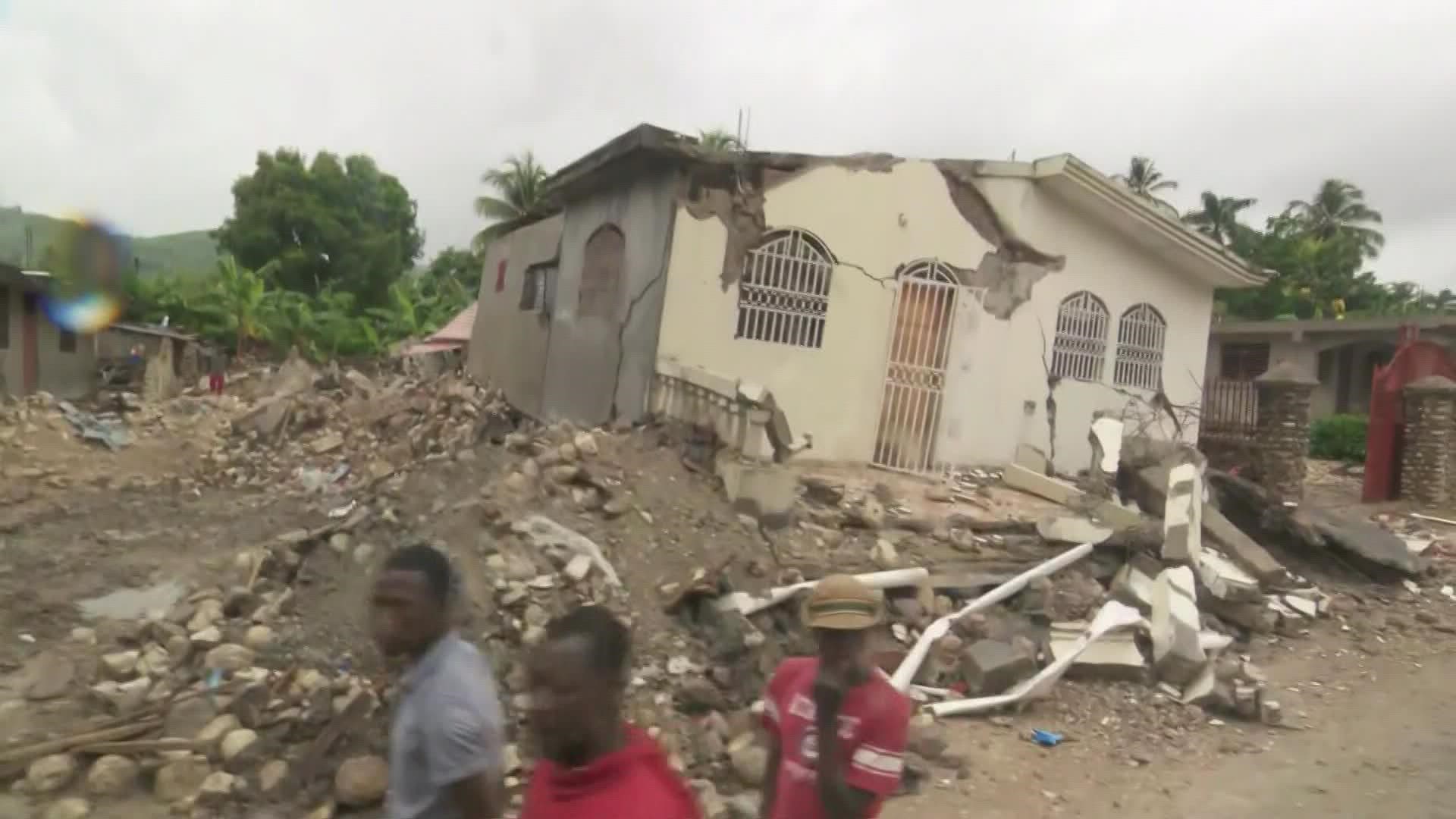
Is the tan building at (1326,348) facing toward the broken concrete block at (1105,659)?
yes

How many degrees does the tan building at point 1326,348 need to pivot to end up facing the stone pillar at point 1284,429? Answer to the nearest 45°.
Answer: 0° — it already faces it

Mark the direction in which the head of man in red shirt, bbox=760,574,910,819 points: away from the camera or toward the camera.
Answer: toward the camera

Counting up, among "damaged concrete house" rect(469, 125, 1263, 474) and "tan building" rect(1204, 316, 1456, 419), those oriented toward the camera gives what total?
2

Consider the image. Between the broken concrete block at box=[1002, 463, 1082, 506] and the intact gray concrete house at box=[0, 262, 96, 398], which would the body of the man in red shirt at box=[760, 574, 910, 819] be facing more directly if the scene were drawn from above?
the intact gray concrete house

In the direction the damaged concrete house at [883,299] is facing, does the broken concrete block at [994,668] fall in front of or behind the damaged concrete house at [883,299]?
in front

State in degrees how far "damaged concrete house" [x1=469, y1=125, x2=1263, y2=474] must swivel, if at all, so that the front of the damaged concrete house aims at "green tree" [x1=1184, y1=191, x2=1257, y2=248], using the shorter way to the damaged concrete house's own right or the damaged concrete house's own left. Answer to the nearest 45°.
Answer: approximately 135° to the damaged concrete house's own left

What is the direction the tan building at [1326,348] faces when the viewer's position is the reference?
facing the viewer

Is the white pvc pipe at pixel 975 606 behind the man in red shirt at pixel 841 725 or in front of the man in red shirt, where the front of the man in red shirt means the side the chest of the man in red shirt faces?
behind

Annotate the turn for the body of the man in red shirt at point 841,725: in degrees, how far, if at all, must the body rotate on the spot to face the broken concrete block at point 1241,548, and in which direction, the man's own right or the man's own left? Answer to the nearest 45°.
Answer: approximately 180°

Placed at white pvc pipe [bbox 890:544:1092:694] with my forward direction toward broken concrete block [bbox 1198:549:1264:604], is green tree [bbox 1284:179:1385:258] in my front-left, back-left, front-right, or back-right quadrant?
front-left

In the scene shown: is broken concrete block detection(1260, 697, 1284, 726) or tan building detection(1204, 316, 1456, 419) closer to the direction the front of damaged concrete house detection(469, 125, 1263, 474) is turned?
the broken concrete block

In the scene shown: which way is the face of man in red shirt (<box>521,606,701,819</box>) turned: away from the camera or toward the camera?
toward the camera

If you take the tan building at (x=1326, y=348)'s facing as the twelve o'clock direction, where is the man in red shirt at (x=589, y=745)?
The man in red shirt is roughly at 12 o'clock from the tan building.

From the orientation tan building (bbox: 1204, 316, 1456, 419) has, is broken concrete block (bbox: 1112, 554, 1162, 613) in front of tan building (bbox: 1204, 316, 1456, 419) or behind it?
in front

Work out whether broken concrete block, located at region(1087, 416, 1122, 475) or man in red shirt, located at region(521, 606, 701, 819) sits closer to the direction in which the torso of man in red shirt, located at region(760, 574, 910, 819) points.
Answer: the man in red shirt

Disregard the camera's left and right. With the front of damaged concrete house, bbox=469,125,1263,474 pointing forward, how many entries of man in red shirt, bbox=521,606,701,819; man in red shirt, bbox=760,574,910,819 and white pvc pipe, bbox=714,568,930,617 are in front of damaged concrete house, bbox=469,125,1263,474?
3

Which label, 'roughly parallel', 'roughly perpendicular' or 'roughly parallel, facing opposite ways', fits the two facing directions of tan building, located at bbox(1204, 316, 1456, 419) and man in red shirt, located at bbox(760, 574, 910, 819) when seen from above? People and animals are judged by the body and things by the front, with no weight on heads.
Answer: roughly parallel
